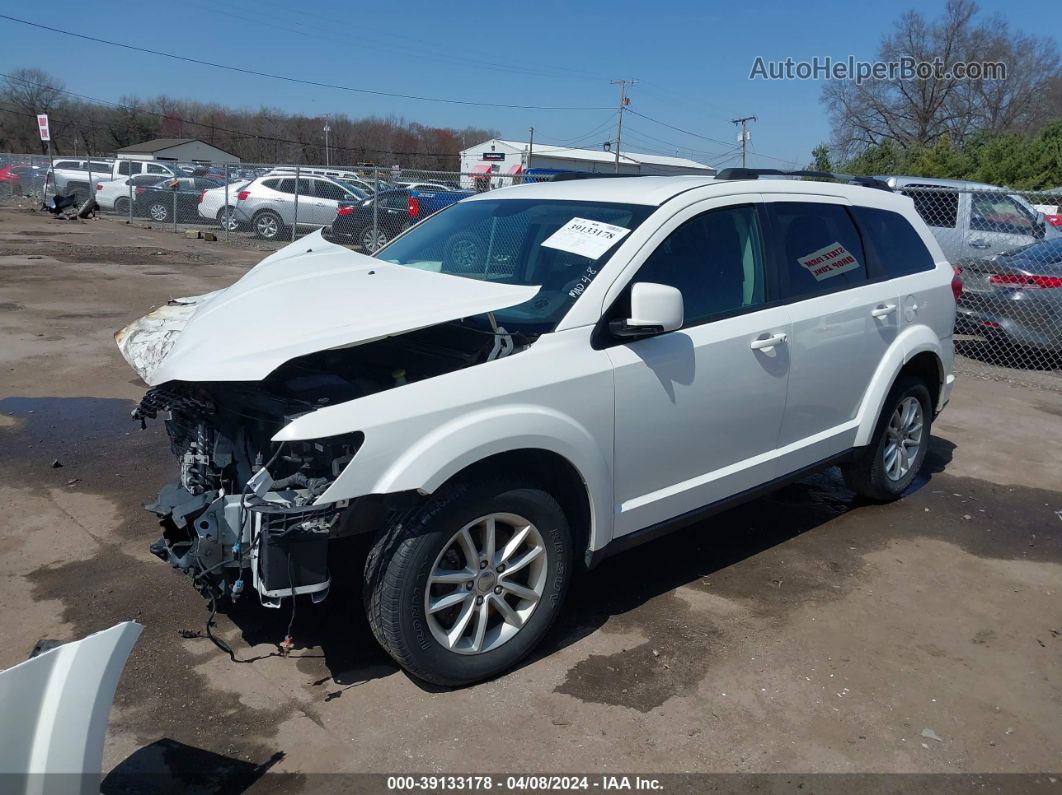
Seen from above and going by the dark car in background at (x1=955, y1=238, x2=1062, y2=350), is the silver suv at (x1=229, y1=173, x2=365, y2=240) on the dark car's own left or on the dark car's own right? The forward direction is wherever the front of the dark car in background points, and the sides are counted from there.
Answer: on the dark car's own left

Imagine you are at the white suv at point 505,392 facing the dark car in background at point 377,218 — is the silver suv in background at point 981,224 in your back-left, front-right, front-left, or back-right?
front-right

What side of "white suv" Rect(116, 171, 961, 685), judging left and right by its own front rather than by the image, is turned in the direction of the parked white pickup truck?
right

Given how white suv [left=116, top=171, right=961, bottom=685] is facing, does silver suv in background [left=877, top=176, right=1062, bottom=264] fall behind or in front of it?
behind

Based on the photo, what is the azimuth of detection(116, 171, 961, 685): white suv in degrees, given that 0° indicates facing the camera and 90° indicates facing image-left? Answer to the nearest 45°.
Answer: approximately 45°

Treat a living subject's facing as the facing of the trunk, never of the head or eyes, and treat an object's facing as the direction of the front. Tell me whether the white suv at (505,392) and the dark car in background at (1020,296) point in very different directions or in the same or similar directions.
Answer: very different directions

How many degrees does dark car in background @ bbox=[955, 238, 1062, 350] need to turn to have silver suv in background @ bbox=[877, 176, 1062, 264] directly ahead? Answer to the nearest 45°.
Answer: approximately 45° to its left
